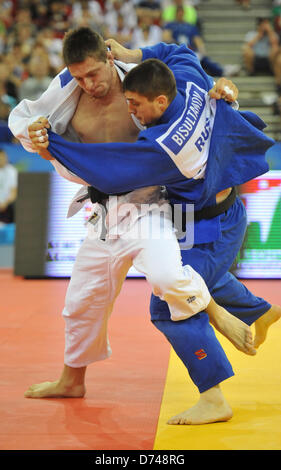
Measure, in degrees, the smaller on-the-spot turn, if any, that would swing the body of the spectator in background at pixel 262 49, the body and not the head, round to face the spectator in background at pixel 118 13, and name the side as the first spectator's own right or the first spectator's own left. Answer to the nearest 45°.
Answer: approximately 90° to the first spectator's own right

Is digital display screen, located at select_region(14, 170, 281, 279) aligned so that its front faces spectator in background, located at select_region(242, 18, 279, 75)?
no

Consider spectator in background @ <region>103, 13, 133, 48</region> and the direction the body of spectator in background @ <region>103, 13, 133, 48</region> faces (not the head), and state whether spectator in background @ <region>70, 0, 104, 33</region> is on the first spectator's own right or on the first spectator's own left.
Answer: on the first spectator's own right

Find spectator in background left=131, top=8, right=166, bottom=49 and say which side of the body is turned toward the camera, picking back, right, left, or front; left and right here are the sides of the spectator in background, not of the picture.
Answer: front

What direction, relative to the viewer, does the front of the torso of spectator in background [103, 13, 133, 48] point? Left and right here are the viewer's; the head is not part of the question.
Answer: facing the viewer

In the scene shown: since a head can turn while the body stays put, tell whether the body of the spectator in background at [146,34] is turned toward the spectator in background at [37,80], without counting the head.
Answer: no

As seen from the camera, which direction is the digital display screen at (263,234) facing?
toward the camera

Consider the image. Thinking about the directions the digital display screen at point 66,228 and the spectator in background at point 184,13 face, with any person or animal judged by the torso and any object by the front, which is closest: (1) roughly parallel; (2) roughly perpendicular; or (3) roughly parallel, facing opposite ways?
roughly parallel
